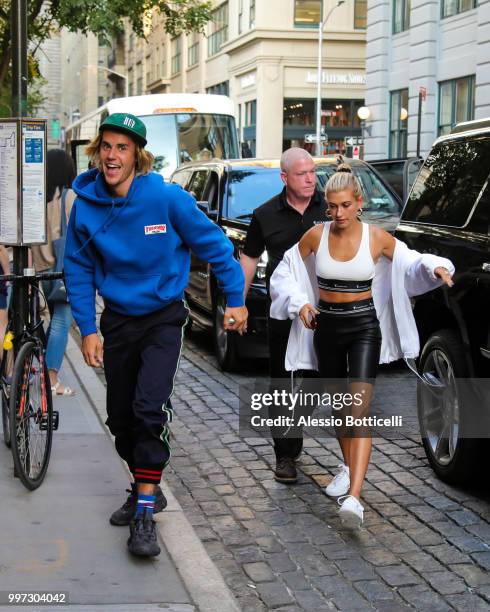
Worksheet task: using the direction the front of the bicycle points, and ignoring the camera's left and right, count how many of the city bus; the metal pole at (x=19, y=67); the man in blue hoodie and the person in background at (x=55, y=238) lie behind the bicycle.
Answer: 3

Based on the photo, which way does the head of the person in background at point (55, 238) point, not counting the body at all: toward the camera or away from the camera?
away from the camera

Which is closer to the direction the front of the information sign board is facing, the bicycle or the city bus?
the bicycle

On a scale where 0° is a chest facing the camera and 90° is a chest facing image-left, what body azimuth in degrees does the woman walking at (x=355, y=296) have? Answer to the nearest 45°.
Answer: approximately 0°

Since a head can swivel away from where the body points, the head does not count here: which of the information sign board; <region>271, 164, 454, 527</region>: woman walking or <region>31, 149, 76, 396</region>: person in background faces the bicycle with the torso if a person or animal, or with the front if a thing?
the information sign board

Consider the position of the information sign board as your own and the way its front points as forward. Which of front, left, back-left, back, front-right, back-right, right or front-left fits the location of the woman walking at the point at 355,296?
front-left
